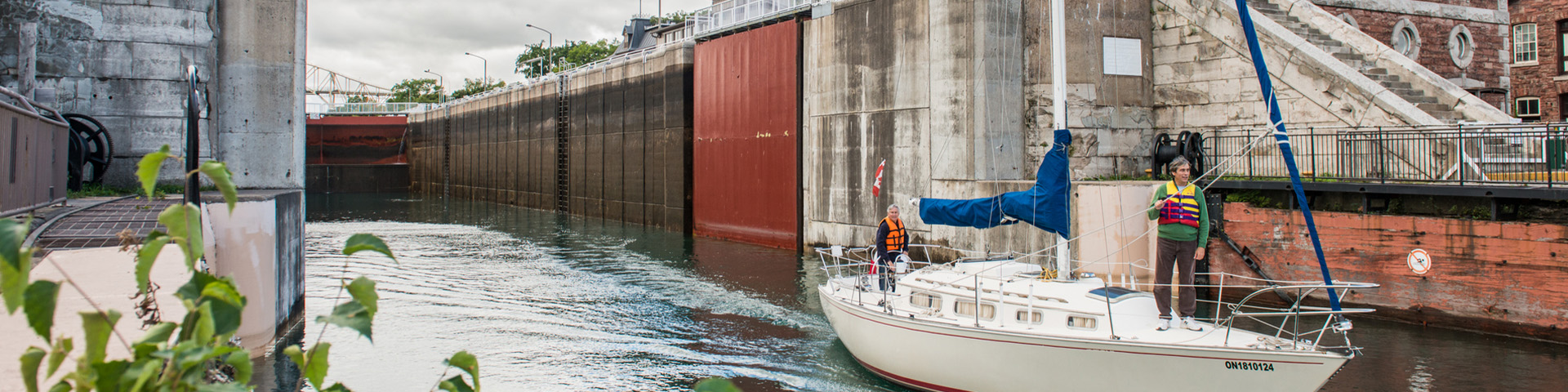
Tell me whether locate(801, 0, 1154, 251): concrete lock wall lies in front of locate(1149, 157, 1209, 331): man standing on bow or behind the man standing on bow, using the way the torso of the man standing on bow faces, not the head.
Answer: behind

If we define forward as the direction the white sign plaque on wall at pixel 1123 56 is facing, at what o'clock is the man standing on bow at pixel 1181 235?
The man standing on bow is roughly at 12 o'clock from the white sign plaque on wall.

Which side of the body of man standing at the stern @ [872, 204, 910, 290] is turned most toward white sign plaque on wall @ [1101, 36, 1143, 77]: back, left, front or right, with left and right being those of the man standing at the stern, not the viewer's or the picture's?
left

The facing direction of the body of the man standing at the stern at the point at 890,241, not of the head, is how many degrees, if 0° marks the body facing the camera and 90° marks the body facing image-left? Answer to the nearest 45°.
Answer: approximately 315°

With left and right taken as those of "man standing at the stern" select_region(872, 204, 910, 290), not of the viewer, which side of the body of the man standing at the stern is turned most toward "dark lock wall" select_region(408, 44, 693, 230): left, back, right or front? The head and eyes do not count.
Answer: back

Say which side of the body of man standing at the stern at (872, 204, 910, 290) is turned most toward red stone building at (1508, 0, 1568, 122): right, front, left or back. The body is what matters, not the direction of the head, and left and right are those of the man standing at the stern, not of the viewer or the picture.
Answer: left

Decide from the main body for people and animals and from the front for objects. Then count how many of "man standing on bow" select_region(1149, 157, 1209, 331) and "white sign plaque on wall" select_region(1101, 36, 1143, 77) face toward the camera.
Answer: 2

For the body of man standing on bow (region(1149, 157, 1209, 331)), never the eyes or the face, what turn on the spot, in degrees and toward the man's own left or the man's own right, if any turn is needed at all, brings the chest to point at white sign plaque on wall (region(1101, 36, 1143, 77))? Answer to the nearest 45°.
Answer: approximately 180°

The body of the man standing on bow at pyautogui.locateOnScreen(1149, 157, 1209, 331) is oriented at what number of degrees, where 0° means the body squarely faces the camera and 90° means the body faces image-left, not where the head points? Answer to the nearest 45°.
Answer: approximately 0°

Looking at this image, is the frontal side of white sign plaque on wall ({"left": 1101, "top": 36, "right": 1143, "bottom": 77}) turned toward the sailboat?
yes
